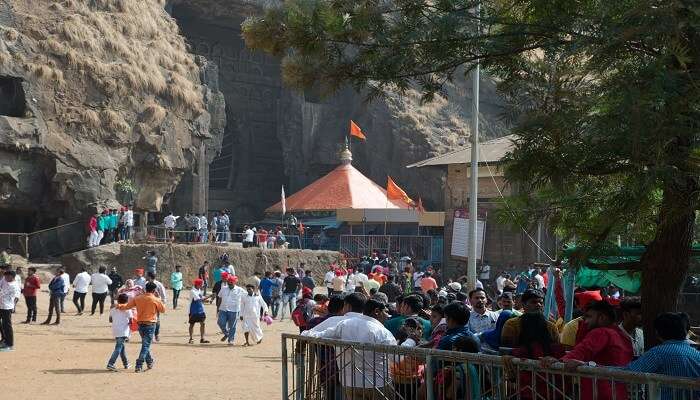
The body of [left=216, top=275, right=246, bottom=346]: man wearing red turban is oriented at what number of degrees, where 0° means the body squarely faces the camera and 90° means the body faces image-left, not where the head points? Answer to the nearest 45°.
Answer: approximately 0°

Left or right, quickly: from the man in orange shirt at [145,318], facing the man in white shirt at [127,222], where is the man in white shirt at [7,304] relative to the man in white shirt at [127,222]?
left

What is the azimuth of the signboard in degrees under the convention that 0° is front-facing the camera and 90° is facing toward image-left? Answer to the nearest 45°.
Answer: approximately 0°
